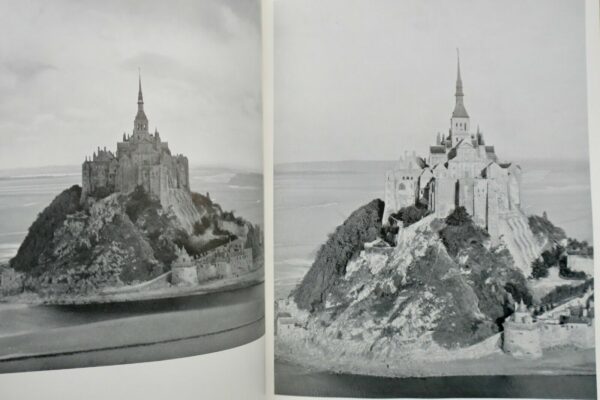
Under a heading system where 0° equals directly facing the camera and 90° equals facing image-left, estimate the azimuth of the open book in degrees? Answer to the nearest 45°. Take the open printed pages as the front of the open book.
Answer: approximately 0°
